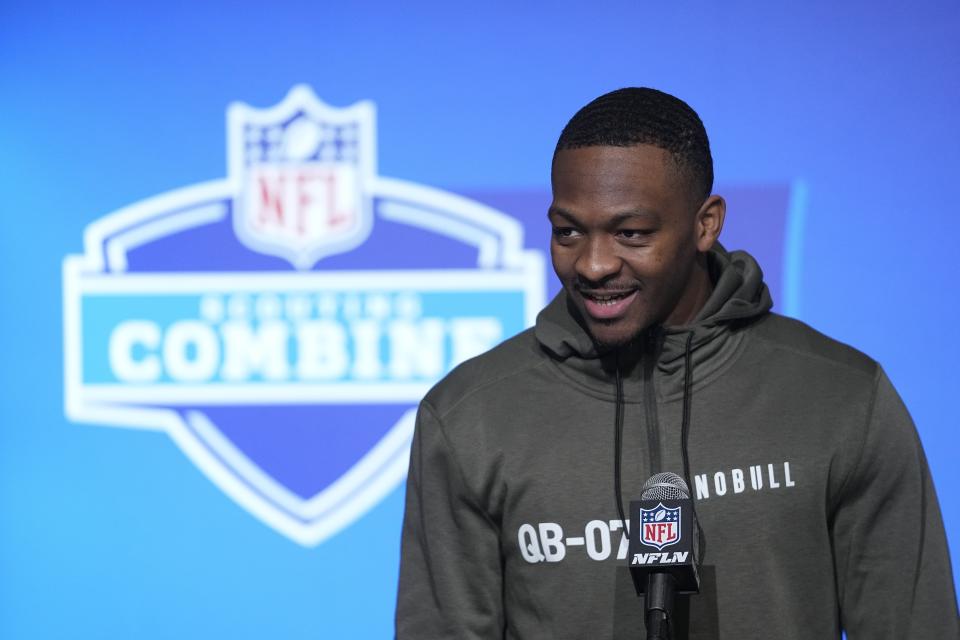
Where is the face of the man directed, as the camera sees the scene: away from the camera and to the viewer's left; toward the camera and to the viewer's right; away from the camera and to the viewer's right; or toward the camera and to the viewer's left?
toward the camera and to the viewer's left

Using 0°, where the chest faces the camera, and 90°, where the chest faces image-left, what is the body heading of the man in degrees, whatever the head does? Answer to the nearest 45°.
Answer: approximately 0°
